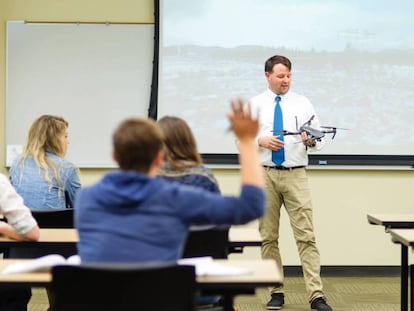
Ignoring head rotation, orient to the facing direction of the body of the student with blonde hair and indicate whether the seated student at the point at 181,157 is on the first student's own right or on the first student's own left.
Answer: on the first student's own right

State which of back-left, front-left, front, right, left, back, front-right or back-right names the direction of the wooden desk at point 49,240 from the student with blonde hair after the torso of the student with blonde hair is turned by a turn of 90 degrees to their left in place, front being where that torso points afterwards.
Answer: back-left

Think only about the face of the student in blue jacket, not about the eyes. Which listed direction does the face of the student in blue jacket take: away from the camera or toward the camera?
away from the camera

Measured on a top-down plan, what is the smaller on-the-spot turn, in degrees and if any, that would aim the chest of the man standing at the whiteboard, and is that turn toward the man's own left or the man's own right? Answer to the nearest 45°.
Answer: approximately 135° to the man's own right

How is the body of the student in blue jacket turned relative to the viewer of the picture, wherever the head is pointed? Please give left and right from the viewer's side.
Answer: facing away from the viewer

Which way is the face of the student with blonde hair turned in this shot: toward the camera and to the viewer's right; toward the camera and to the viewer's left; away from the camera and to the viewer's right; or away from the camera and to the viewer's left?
away from the camera and to the viewer's right

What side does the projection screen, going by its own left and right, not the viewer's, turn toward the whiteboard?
right

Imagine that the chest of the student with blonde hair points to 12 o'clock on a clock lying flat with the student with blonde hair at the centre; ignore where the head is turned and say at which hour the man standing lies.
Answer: The man standing is roughly at 1 o'clock from the student with blonde hair.

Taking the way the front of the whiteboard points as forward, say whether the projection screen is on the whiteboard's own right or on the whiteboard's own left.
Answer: on the whiteboard's own left

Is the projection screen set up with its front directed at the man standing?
yes

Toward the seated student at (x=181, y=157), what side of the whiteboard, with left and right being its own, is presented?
front

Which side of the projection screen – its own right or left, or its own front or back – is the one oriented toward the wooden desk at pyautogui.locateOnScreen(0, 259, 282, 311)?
front

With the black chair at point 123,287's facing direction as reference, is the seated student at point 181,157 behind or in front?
in front

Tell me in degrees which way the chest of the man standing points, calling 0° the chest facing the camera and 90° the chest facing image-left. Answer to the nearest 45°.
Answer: approximately 0°

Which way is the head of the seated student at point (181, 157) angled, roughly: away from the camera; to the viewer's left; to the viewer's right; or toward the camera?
away from the camera

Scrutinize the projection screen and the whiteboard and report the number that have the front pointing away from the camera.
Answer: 0

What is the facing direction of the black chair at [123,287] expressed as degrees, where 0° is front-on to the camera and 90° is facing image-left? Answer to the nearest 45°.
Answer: approximately 180°
